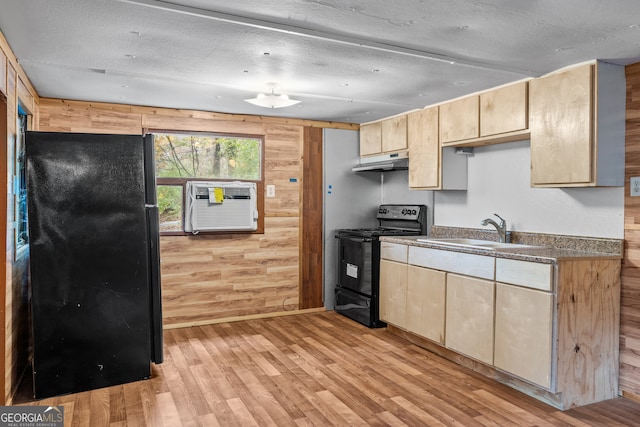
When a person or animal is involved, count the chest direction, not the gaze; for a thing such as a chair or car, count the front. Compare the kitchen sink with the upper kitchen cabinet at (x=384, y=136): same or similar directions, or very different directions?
same or similar directions

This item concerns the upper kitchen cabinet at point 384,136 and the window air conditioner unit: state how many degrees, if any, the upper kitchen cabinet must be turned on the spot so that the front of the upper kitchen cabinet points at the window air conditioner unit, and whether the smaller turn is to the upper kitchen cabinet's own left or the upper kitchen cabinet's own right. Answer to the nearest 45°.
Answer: approximately 45° to the upper kitchen cabinet's own right

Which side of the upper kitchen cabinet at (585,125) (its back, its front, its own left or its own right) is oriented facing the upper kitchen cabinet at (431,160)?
right

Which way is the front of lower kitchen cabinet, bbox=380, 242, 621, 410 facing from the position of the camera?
facing the viewer and to the left of the viewer

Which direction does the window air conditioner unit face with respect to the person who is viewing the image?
facing the viewer

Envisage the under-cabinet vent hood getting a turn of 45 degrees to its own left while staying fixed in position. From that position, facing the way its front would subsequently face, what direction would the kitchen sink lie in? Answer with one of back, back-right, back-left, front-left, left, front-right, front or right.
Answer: front-left

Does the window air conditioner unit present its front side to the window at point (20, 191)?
no
